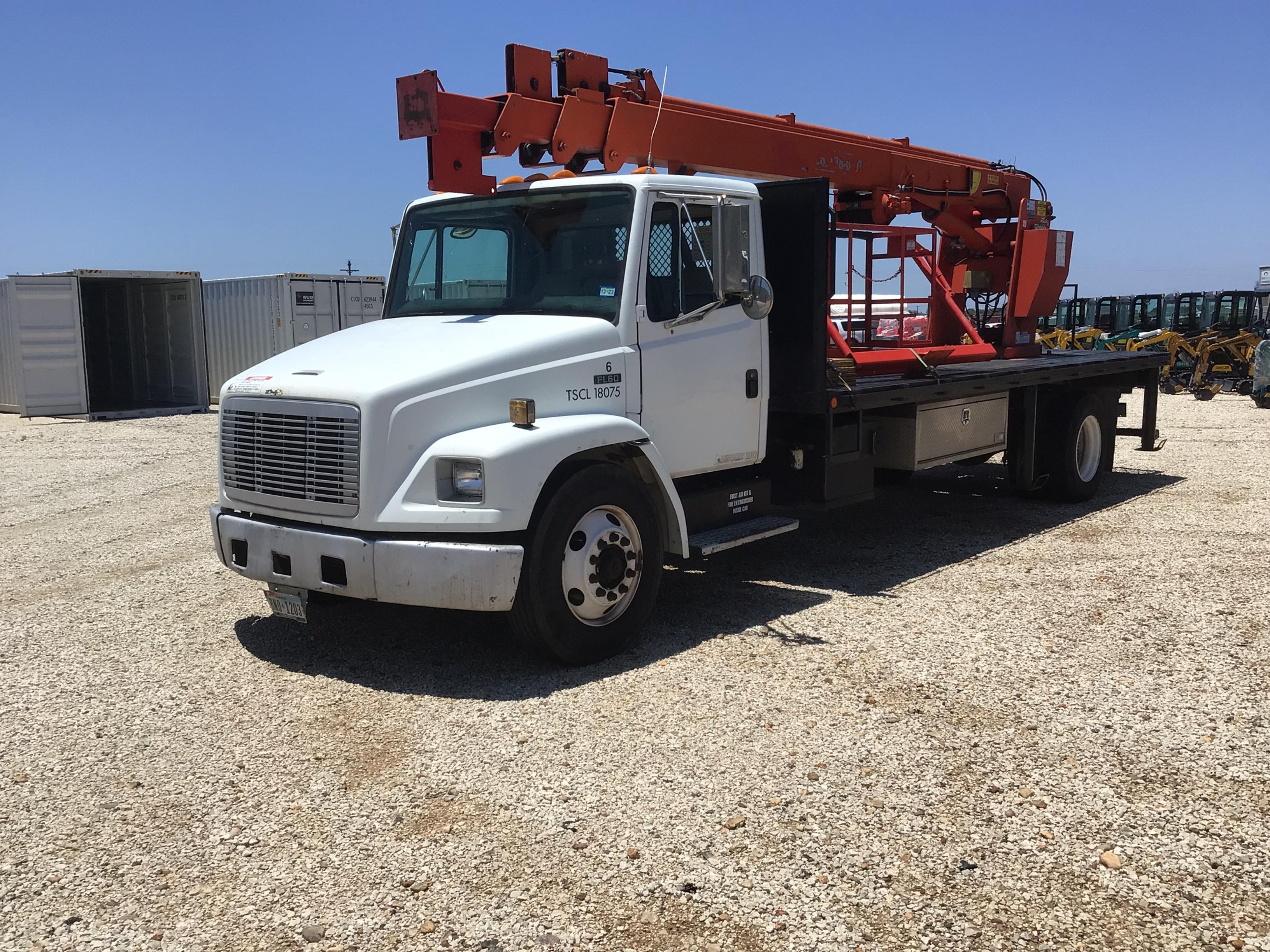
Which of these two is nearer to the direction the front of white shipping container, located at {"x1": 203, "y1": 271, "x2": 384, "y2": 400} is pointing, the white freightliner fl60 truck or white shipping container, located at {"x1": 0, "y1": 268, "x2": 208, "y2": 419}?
the white freightliner fl60 truck

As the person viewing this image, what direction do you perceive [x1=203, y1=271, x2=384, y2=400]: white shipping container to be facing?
facing the viewer and to the right of the viewer

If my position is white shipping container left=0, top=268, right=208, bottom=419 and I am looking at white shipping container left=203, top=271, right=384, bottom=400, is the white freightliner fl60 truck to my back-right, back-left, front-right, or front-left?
front-right

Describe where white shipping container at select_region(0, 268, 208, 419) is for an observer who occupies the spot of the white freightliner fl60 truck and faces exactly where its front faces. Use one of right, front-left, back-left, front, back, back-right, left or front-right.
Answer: right

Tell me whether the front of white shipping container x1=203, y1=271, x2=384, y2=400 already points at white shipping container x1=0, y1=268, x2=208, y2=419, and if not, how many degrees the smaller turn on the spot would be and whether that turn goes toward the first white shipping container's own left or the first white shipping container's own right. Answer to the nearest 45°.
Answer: approximately 135° to the first white shipping container's own right

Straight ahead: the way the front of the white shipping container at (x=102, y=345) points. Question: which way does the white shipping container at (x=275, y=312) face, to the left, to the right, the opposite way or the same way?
the same way

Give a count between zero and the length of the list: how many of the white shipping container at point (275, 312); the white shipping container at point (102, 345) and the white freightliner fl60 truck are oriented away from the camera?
0

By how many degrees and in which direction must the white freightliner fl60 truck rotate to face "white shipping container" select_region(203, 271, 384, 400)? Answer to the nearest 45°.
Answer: approximately 90° to its right

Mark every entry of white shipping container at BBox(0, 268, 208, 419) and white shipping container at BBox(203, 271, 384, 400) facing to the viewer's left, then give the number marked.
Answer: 0

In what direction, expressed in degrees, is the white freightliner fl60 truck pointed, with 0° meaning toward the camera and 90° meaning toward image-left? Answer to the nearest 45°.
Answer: approximately 45°
